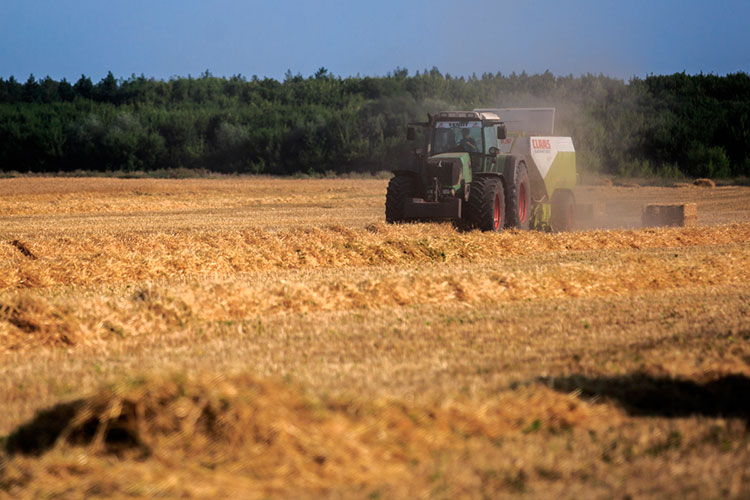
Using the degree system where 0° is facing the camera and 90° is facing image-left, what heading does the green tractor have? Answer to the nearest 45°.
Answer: approximately 45°

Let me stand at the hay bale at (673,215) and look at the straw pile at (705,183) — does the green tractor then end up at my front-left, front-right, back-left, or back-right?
back-left

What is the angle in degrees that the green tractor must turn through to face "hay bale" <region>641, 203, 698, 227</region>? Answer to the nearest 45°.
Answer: approximately 180°

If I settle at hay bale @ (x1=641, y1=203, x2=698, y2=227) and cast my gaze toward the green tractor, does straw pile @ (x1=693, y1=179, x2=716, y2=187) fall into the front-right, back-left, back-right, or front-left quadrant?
back-right

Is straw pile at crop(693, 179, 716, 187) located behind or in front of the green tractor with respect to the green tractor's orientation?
behind
